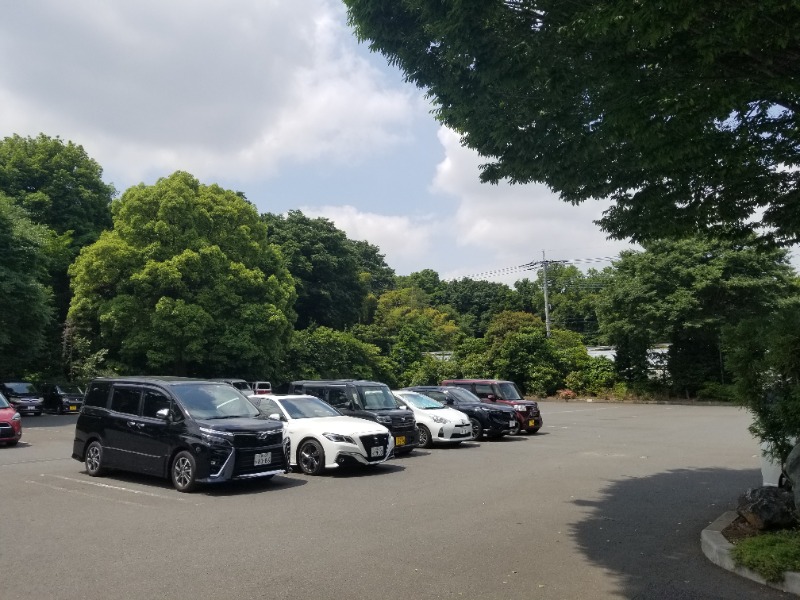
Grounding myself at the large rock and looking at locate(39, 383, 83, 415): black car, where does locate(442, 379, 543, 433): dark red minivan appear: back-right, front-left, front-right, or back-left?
front-right

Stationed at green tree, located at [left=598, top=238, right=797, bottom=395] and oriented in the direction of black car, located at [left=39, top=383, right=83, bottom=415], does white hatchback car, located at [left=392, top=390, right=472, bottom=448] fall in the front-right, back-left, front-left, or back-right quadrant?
front-left

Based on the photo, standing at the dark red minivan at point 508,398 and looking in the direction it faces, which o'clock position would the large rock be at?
The large rock is roughly at 1 o'clock from the dark red minivan.

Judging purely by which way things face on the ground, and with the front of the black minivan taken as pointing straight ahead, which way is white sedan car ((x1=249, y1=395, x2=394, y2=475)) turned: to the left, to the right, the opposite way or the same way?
the same way

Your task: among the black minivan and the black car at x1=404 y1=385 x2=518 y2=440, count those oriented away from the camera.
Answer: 0

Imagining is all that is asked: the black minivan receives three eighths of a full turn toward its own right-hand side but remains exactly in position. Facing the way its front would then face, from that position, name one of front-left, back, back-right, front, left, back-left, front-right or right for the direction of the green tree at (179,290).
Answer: right

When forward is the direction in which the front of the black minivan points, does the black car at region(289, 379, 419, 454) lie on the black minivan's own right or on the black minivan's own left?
on the black minivan's own left

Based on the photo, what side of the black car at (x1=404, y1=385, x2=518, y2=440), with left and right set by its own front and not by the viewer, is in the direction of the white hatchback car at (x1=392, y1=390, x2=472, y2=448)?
right

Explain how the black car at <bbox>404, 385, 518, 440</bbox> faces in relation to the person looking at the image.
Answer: facing the viewer and to the right of the viewer

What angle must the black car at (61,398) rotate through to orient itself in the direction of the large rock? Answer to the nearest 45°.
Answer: approximately 45° to its right

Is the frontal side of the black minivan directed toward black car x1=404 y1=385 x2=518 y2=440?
no

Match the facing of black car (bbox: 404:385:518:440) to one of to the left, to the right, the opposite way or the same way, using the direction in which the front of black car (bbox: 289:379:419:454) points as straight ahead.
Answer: the same way

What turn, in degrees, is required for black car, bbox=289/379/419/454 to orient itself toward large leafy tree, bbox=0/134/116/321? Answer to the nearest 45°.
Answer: approximately 180°

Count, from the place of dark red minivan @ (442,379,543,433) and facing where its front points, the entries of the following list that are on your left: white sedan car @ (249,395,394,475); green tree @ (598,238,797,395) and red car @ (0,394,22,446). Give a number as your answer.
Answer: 1

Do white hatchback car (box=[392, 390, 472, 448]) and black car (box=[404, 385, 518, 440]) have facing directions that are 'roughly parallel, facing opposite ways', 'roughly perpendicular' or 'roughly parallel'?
roughly parallel

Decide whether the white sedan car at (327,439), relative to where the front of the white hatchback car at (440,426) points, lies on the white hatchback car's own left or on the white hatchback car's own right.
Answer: on the white hatchback car's own right

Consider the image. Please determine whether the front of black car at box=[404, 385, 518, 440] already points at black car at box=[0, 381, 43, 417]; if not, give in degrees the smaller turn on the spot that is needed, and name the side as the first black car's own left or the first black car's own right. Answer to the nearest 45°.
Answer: approximately 135° to the first black car's own right

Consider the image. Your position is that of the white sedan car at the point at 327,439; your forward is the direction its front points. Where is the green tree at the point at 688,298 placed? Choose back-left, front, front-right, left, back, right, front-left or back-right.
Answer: left
